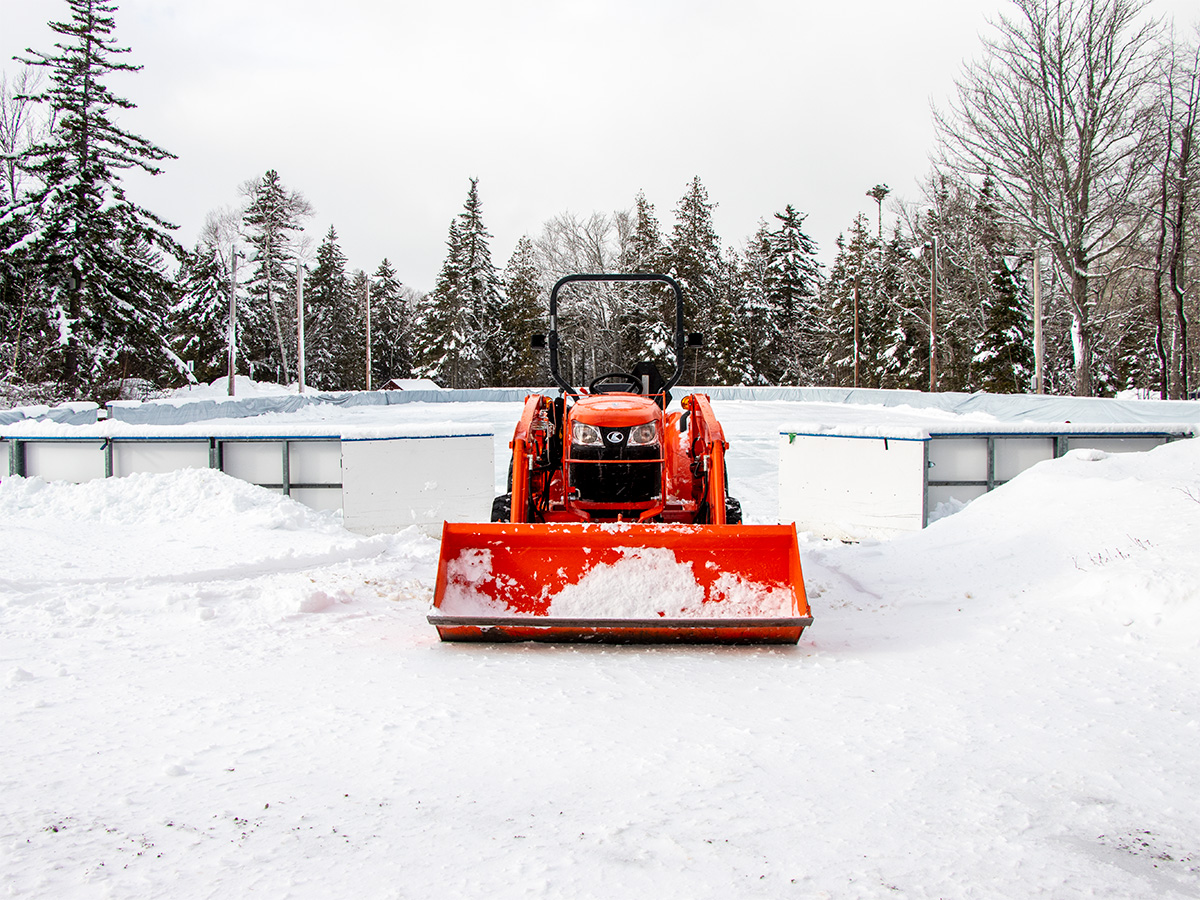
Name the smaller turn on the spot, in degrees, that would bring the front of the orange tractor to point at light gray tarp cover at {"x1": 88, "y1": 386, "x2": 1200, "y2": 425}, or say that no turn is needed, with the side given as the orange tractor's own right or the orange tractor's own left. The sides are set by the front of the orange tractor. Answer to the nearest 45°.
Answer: approximately 180°

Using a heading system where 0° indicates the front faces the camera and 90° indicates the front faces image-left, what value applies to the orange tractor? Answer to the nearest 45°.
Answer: approximately 0°

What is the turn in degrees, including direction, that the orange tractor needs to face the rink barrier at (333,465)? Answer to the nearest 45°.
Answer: approximately 135° to its right

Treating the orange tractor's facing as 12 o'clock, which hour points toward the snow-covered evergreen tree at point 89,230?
The snow-covered evergreen tree is roughly at 5 o'clock from the orange tractor.

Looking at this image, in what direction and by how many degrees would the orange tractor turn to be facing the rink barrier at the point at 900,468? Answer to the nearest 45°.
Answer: approximately 135° to its left
